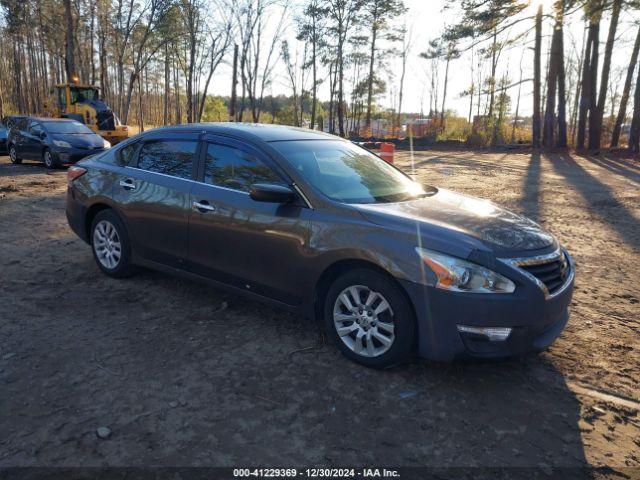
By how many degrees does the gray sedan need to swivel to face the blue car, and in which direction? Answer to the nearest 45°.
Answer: approximately 180°

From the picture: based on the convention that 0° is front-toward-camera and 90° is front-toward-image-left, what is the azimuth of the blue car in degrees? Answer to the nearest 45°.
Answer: approximately 315°

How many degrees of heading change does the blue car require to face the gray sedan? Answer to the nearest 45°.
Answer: approximately 45° to its right

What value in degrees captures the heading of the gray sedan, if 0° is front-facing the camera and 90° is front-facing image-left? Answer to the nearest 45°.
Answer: approximately 315°

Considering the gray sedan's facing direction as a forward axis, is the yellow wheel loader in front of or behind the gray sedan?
behind
